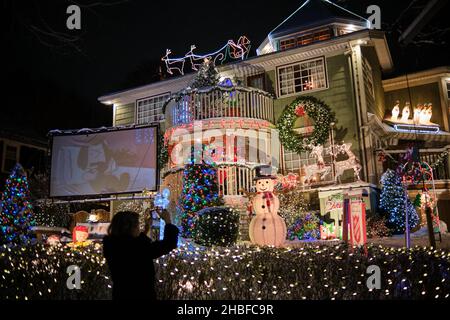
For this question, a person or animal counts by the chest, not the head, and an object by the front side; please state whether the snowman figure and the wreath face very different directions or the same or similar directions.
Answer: same or similar directions

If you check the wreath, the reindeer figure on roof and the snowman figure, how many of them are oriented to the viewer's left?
1

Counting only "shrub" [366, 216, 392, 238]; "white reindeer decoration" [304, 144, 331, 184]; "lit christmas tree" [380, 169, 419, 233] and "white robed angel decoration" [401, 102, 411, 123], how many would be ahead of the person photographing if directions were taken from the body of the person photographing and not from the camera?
4

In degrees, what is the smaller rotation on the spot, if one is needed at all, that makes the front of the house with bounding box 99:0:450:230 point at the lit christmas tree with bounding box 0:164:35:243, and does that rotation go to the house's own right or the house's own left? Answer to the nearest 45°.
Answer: approximately 45° to the house's own right

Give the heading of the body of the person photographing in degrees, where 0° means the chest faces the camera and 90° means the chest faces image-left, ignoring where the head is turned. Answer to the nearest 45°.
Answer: approximately 225°

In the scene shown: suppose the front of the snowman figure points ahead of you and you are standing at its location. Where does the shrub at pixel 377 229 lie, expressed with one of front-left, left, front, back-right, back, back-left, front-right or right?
back-left

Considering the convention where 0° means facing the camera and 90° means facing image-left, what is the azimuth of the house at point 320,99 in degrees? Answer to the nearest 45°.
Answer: approximately 45°

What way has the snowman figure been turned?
toward the camera

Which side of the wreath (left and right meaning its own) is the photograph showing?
front

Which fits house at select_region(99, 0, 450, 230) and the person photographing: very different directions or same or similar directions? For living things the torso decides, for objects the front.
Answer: very different directions

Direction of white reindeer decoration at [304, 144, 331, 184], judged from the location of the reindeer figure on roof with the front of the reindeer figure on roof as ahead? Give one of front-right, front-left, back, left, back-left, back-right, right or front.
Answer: back-left

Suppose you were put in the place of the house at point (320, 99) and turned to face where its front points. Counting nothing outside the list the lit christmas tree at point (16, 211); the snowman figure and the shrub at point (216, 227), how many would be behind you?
0

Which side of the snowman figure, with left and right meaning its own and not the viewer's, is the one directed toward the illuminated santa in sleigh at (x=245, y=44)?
back

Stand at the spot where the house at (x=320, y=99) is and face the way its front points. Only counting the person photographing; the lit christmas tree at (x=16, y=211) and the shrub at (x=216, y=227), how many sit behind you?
0

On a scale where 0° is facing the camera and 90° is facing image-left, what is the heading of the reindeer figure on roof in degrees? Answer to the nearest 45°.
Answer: approximately 90°

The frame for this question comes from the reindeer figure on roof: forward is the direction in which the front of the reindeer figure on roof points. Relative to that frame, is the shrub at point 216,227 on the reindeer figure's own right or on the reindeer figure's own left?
on the reindeer figure's own left

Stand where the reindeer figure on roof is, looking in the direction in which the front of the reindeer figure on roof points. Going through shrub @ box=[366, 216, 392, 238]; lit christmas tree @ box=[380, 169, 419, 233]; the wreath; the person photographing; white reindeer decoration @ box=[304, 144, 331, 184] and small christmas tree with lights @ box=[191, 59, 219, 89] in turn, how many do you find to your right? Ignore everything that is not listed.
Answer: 0

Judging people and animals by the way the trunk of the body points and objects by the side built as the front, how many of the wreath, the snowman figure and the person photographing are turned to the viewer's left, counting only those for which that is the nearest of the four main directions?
0
